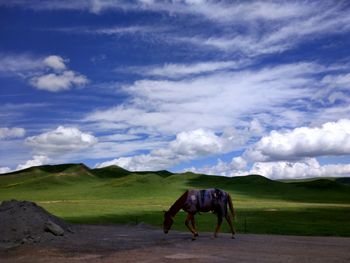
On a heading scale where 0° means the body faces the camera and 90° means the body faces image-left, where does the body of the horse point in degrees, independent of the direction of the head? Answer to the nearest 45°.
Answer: approximately 90°

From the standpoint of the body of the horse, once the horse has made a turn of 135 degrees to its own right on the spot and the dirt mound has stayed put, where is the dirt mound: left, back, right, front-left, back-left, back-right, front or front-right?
back-left

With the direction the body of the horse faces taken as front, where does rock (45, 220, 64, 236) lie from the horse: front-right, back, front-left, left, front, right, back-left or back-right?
front
